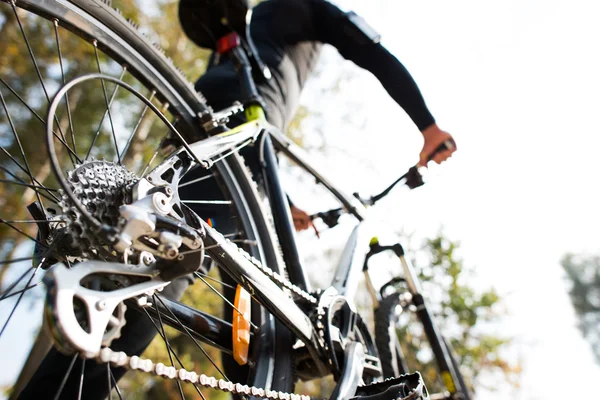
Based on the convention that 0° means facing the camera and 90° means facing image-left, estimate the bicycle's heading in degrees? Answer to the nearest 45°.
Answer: approximately 225°

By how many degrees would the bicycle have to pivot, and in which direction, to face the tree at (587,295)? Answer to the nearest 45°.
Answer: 0° — it already faces it
